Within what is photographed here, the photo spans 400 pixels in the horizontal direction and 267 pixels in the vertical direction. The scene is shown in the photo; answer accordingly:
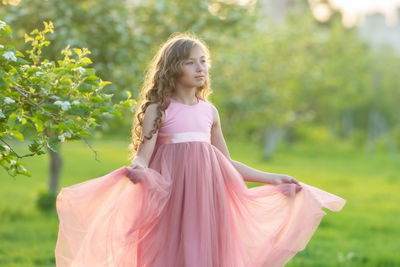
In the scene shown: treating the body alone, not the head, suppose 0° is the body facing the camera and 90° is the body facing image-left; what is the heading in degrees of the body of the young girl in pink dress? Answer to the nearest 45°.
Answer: approximately 315°

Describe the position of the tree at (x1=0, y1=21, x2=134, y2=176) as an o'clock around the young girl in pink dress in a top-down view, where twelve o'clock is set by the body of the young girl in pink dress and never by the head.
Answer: The tree is roughly at 4 o'clock from the young girl in pink dress.
